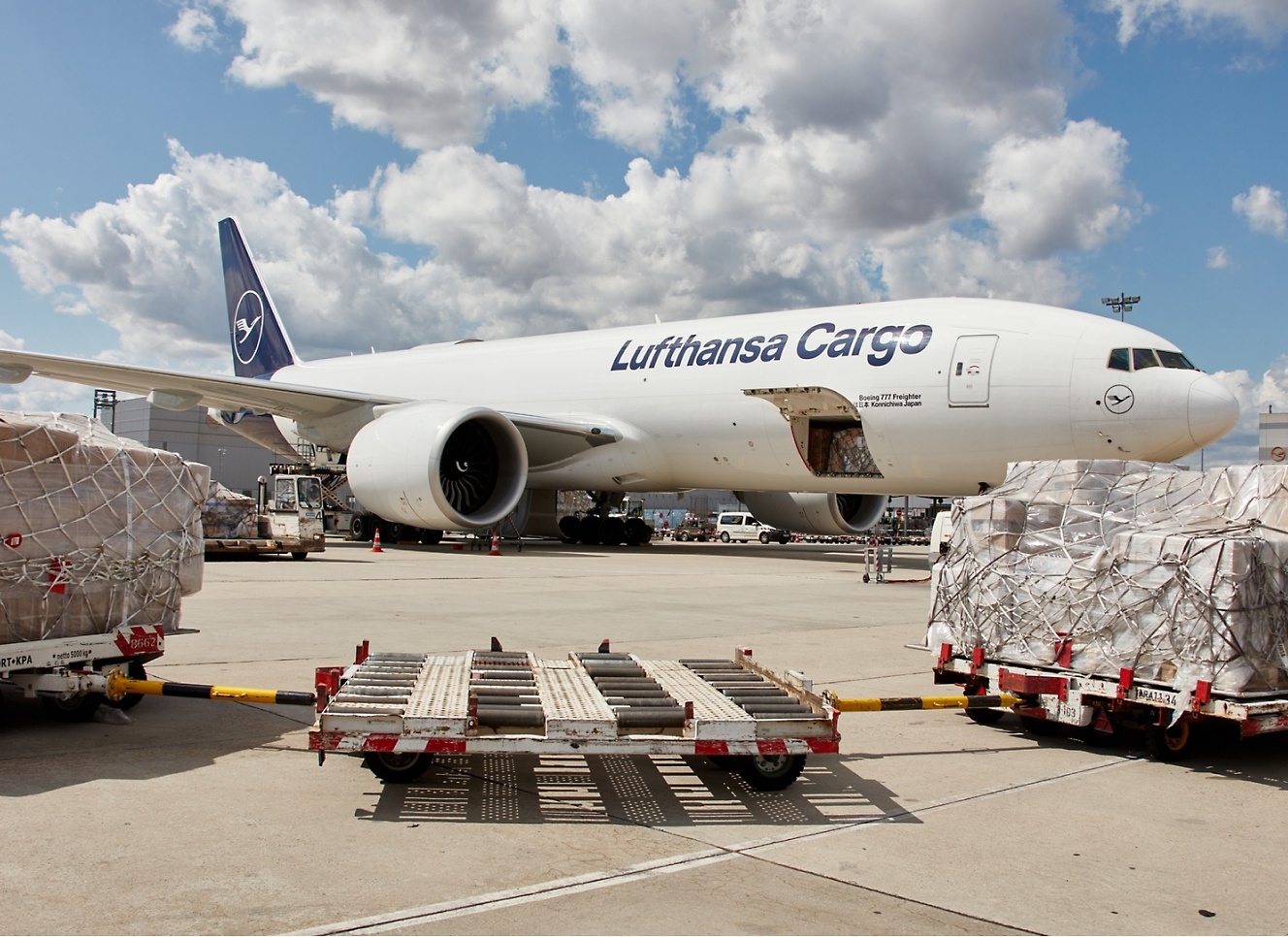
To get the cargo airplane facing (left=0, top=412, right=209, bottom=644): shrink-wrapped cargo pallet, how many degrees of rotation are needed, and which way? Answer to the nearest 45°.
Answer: approximately 45° to its right

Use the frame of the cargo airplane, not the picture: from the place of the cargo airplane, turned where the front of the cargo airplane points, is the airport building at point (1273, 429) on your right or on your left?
on your left

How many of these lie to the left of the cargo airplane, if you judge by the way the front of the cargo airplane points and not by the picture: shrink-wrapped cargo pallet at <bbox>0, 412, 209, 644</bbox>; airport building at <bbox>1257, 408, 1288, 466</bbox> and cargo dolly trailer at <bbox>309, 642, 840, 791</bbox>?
1

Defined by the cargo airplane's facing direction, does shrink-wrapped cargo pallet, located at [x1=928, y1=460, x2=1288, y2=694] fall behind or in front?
in front

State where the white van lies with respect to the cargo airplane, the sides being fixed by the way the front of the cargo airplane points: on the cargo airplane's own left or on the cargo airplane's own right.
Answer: on the cargo airplane's own left

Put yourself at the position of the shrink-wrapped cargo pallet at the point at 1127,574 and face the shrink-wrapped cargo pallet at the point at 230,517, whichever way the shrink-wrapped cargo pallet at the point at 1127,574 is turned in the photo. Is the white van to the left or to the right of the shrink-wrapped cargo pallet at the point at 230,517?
right

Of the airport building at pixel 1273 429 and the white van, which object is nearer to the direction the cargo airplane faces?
the airport building

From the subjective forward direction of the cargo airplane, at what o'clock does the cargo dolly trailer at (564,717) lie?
The cargo dolly trailer is roughly at 2 o'clock from the cargo airplane.
